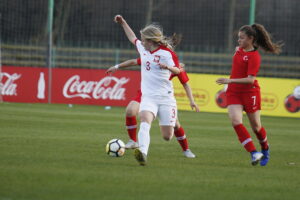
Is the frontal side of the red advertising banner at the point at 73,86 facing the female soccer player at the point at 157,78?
yes

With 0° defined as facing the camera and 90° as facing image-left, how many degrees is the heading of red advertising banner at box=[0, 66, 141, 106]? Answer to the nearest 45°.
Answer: approximately 0°

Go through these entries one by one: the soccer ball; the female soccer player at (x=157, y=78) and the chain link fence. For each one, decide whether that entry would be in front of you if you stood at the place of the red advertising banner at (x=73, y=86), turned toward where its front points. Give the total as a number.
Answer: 2

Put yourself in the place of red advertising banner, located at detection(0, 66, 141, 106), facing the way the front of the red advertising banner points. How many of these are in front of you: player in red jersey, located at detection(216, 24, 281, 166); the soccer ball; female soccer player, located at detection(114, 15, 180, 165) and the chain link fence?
3

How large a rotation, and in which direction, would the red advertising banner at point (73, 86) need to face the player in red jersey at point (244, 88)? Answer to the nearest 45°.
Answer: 0° — it already faces them

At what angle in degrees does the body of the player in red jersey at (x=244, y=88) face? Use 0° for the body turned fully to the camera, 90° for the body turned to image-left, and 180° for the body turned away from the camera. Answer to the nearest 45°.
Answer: approximately 45°

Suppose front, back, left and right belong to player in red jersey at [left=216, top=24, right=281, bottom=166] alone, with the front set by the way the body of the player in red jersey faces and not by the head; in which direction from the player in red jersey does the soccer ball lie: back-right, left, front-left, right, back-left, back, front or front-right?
front-right
